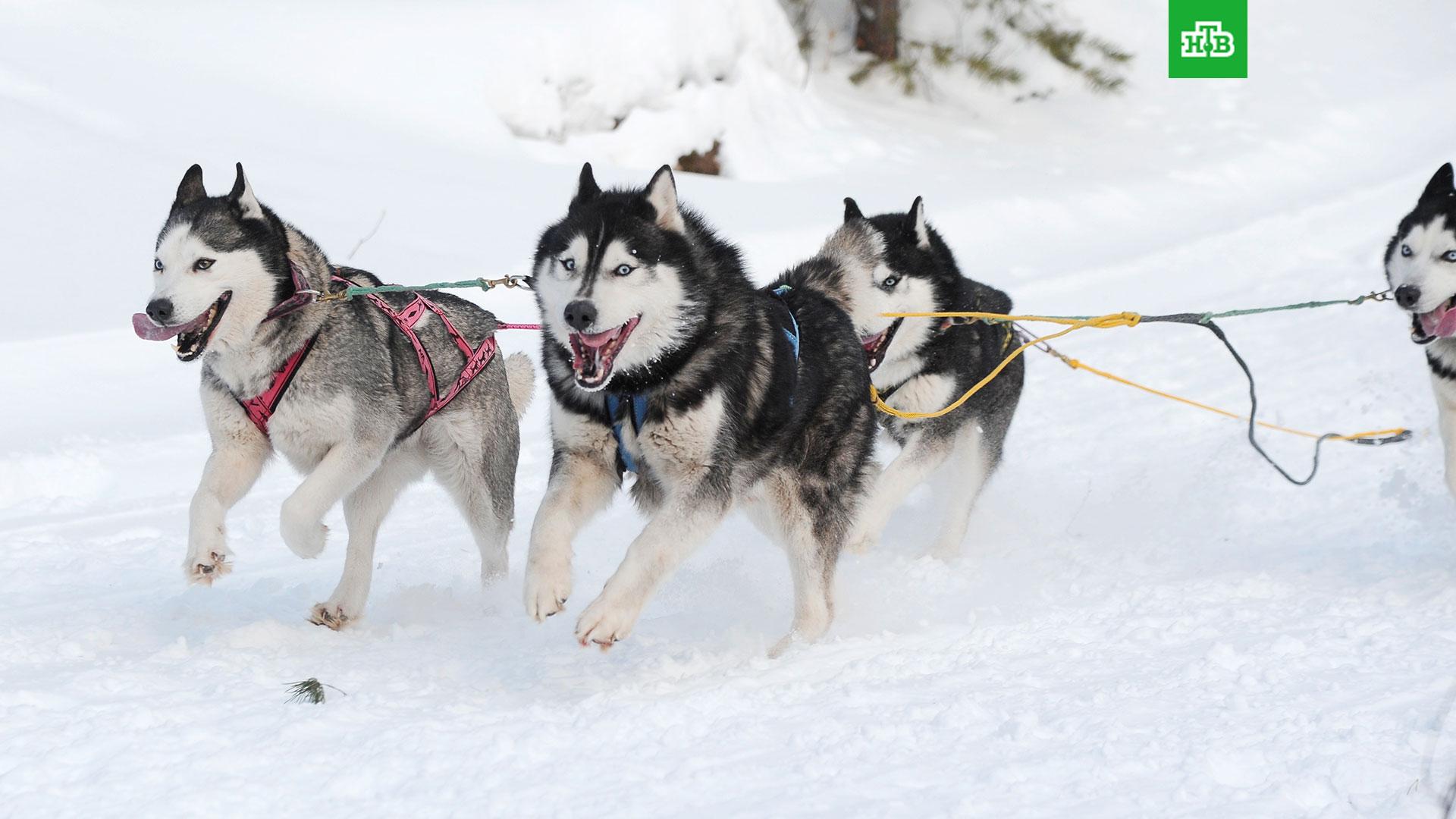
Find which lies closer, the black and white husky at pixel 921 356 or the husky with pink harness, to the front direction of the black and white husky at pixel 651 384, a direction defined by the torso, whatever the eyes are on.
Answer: the husky with pink harness

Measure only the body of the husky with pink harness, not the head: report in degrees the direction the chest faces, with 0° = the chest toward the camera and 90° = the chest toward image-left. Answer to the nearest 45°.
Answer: approximately 45°

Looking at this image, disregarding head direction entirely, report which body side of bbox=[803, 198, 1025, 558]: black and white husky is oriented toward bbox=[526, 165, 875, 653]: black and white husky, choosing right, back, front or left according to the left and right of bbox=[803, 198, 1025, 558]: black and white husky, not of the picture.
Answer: front

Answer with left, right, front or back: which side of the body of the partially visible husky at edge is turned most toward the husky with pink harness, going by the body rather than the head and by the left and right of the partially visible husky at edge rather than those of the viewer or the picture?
front

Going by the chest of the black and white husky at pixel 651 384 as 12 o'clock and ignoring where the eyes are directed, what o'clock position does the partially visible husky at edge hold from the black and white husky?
The partially visible husky at edge is roughly at 7 o'clock from the black and white husky.

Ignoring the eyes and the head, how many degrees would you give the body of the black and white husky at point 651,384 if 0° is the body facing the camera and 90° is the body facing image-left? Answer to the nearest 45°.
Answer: approximately 45°

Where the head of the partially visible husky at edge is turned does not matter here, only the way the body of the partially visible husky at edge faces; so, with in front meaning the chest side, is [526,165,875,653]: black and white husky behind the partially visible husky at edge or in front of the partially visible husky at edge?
in front

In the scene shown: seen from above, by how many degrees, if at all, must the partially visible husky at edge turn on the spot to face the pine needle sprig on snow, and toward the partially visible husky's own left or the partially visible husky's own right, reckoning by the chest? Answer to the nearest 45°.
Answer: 0° — it already faces it

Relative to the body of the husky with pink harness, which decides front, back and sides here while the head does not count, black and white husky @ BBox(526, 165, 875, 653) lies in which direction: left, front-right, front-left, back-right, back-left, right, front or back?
left

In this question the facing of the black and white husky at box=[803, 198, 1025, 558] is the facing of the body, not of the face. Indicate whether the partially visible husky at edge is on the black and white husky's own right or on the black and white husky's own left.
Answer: on the black and white husky's own left

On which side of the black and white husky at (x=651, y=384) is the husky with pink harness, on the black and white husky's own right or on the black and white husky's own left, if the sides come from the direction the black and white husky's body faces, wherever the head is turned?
on the black and white husky's own right
